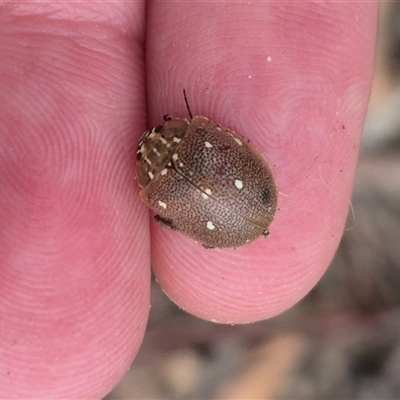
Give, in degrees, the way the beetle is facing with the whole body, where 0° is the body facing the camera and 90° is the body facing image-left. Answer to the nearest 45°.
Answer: approximately 135°
